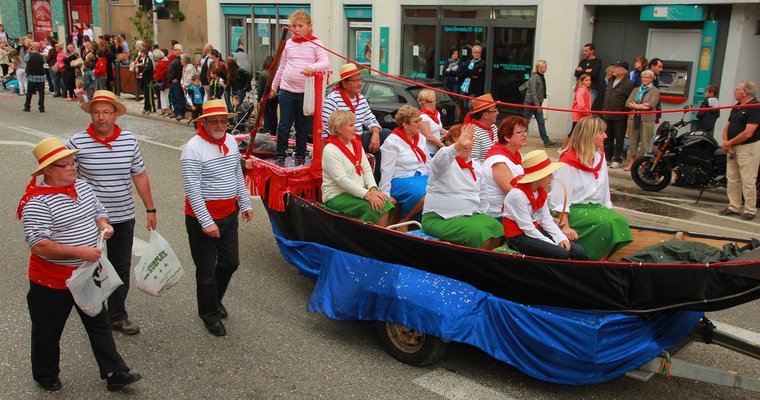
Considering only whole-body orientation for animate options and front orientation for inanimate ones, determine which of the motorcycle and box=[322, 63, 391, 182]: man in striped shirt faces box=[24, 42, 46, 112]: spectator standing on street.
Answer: the motorcycle

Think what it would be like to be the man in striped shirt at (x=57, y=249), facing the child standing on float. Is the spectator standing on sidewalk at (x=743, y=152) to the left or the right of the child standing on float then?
right

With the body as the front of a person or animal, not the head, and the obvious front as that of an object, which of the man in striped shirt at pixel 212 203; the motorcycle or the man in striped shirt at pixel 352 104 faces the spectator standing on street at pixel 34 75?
the motorcycle

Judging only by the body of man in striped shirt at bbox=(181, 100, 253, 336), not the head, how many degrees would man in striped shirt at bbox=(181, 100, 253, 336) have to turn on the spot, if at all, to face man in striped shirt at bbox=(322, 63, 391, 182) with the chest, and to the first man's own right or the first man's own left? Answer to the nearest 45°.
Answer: approximately 90° to the first man's own left

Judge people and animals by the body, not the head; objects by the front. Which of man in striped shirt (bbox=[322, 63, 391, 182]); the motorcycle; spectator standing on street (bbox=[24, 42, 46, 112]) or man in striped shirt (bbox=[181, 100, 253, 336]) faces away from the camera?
the spectator standing on street

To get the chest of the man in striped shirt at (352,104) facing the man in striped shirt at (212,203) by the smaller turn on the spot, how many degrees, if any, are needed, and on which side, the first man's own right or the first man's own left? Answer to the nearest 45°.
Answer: approximately 90° to the first man's own right

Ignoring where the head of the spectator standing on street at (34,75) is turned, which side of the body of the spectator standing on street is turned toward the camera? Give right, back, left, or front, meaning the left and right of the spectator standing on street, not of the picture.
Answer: back

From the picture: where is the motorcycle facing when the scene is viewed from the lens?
facing to the left of the viewer

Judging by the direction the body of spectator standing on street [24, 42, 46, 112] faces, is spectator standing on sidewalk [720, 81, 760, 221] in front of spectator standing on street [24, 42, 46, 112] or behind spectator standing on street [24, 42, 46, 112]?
behind

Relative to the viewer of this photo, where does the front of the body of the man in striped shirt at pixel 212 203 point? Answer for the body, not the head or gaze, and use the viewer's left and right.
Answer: facing the viewer and to the right of the viewer
